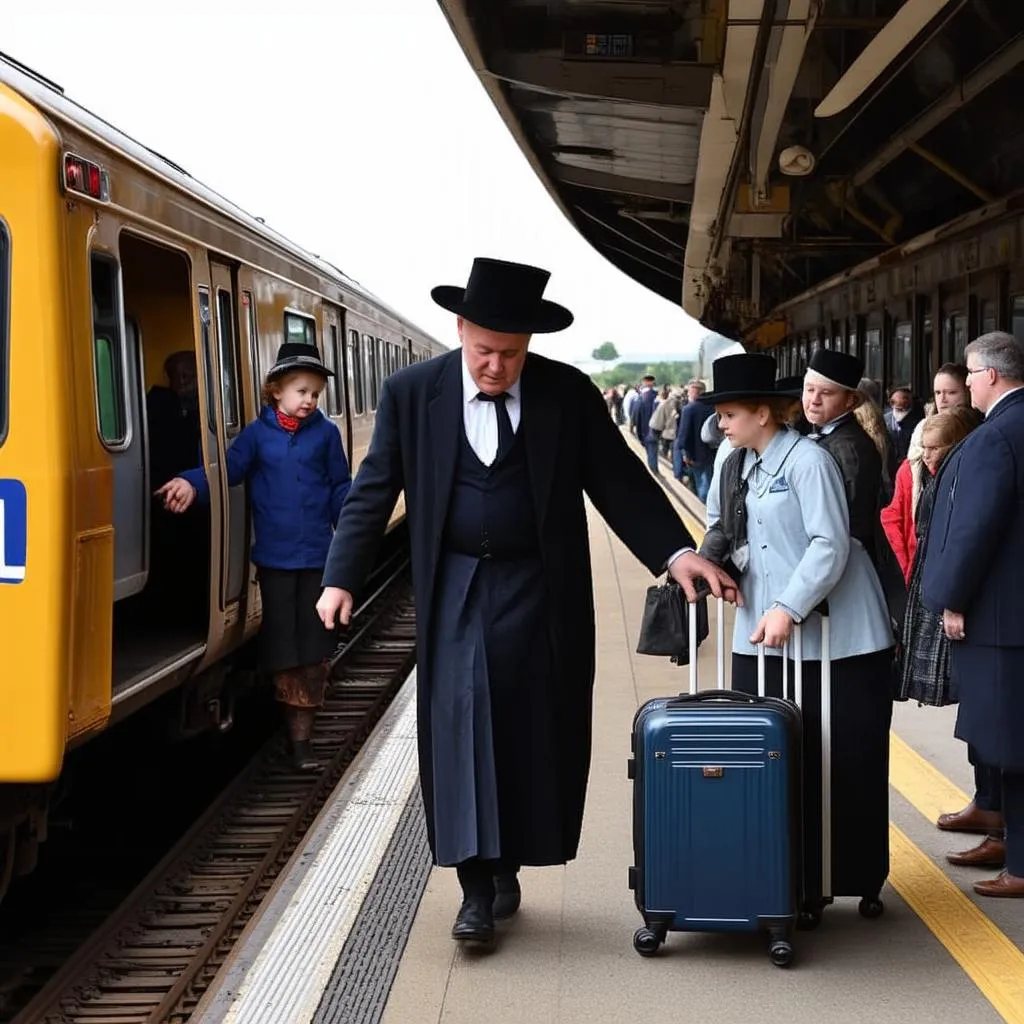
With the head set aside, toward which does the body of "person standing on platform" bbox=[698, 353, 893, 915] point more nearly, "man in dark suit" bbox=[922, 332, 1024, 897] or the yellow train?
the yellow train

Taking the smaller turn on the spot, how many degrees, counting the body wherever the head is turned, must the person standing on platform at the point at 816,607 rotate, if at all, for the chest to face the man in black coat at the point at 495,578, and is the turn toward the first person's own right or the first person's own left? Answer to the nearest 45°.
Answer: approximately 45° to the first person's own right

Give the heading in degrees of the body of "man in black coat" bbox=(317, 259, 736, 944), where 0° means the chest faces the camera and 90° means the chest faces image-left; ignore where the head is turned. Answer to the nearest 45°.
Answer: approximately 0°

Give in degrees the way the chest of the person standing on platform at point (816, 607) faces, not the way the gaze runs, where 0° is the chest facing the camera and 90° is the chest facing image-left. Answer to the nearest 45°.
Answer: approximately 45°

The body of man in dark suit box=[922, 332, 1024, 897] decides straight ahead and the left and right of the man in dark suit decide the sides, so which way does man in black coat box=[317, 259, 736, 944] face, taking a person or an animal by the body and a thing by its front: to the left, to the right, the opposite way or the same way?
to the left
